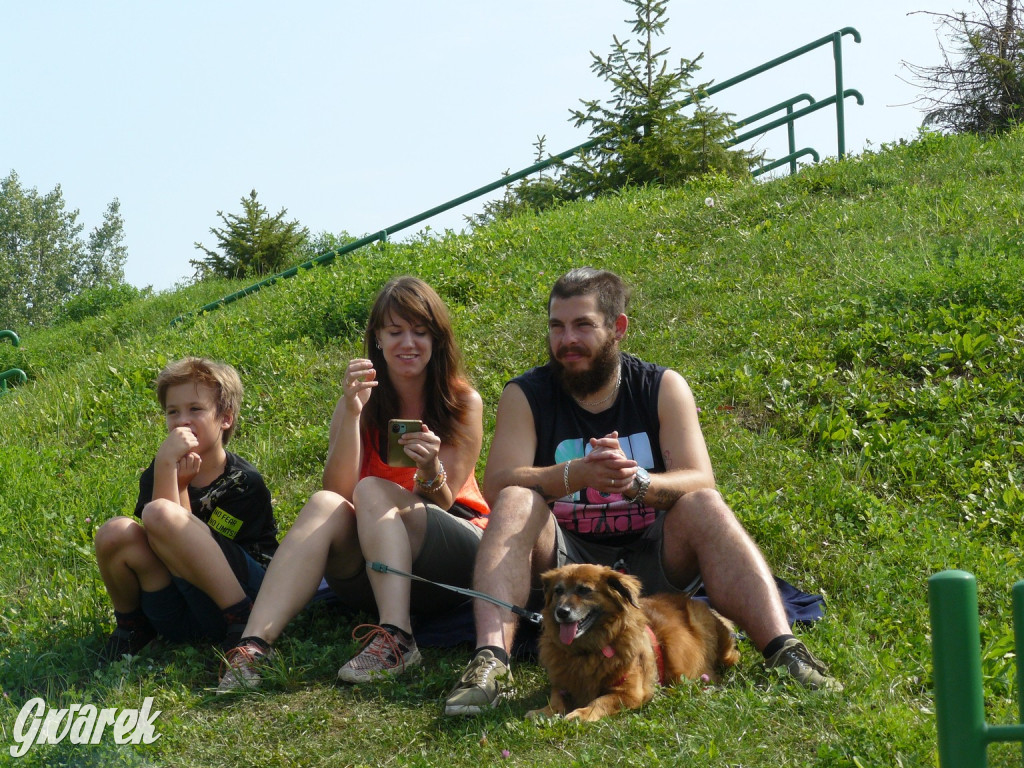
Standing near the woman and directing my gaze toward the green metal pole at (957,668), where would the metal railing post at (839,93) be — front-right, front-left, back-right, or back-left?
back-left

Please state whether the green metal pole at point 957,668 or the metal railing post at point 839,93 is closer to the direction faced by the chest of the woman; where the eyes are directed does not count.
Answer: the green metal pole

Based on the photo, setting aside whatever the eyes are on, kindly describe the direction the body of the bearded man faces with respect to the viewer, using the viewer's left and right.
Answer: facing the viewer

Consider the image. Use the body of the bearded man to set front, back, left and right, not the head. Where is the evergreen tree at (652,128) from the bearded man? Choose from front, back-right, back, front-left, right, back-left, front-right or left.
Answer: back

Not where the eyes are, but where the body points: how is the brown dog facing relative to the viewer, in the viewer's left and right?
facing the viewer and to the left of the viewer

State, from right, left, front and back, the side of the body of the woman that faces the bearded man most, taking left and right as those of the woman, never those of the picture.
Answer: left

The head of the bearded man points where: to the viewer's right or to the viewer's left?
to the viewer's left

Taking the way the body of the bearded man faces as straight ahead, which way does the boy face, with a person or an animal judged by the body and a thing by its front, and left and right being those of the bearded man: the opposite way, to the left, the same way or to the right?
the same way

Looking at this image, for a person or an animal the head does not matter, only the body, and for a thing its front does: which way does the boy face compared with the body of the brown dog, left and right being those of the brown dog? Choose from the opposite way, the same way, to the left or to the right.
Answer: the same way

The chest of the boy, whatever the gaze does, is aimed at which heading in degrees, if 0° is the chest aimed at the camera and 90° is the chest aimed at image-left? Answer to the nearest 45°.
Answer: approximately 45°

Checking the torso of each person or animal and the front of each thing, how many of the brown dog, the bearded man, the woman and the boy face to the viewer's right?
0

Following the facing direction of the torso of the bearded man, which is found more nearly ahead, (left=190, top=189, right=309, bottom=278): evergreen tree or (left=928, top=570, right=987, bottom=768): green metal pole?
the green metal pole

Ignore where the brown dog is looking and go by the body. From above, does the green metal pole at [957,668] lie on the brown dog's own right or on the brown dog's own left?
on the brown dog's own left

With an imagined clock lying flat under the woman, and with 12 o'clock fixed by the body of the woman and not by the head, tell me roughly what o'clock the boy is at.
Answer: The boy is roughly at 2 o'clock from the woman.
